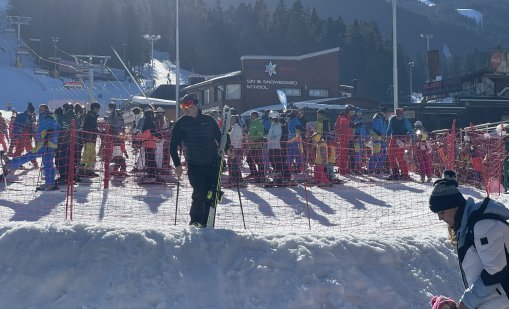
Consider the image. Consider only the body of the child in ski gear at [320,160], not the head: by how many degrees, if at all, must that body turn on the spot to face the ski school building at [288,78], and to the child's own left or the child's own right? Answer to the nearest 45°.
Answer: approximately 135° to the child's own right

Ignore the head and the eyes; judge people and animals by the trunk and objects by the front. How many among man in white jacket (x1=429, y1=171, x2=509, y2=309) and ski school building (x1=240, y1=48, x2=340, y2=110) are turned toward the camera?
1

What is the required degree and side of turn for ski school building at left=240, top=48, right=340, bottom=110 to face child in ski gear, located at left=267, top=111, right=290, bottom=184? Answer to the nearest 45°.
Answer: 0° — it already faces them

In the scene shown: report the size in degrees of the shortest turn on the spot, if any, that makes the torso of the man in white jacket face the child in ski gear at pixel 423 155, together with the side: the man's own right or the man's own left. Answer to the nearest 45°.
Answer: approximately 90° to the man's own right

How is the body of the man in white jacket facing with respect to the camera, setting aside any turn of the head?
to the viewer's left

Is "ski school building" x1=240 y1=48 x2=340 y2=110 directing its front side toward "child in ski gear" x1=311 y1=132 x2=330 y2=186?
yes

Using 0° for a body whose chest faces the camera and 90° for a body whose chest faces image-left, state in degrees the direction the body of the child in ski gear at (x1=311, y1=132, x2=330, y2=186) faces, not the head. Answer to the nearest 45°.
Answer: approximately 45°
